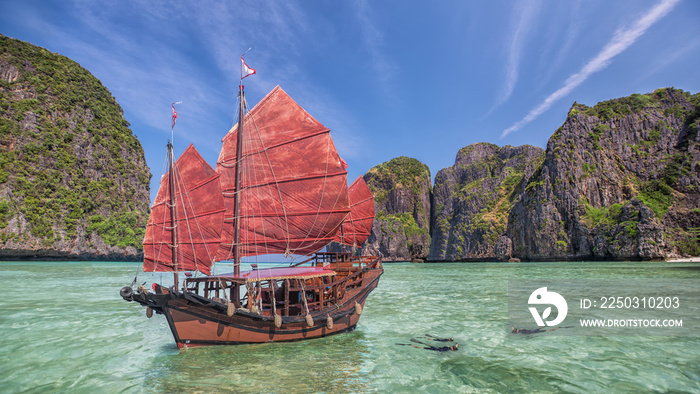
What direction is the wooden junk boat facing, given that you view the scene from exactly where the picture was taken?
facing the viewer and to the left of the viewer
